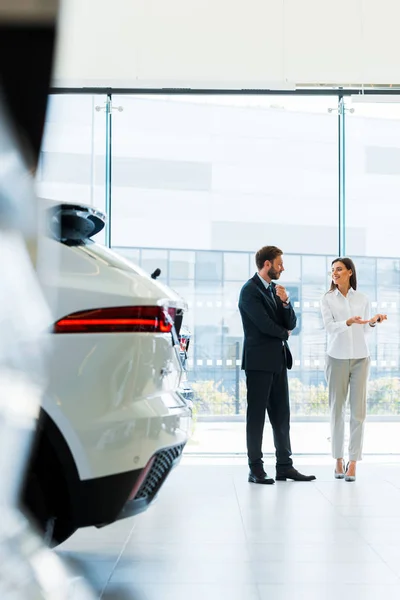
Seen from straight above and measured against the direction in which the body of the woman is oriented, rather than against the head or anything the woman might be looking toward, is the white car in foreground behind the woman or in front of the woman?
in front

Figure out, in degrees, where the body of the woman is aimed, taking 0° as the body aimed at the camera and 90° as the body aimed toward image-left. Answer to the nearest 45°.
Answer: approximately 0°
